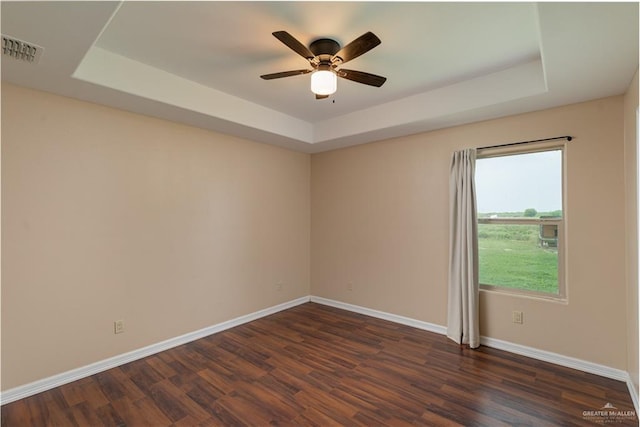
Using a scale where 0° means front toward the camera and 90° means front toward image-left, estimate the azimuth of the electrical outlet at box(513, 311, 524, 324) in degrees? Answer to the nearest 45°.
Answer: approximately 0°

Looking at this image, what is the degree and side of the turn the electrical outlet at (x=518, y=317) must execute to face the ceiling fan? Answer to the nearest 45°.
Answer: approximately 45° to its right

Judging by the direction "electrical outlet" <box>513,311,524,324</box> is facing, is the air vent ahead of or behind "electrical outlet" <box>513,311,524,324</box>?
ahead

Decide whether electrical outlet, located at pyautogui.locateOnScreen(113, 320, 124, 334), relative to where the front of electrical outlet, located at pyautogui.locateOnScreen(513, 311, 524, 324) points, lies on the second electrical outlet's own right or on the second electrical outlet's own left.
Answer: on the second electrical outlet's own right
